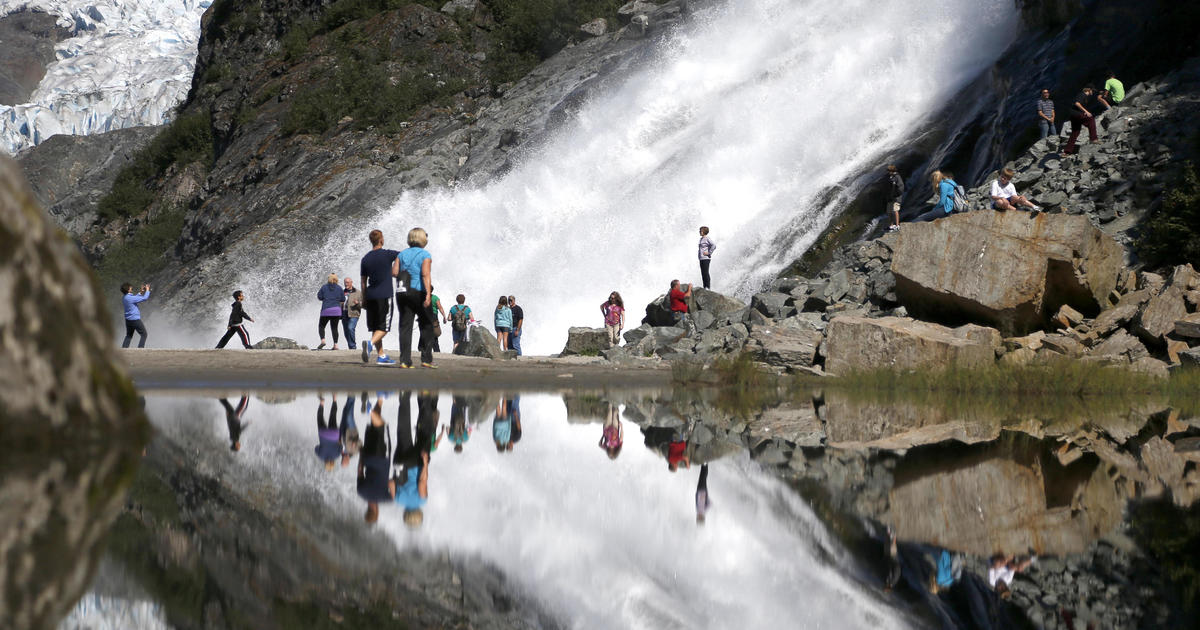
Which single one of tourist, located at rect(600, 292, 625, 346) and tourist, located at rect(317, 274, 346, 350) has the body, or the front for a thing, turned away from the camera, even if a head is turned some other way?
tourist, located at rect(317, 274, 346, 350)

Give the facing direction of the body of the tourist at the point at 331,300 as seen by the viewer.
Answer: away from the camera

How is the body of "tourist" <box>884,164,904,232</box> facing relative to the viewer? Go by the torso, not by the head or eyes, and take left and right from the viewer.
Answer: facing to the left of the viewer

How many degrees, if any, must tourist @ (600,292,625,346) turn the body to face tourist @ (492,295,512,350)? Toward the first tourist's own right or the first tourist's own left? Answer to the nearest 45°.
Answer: approximately 90° to the first tourist's own right

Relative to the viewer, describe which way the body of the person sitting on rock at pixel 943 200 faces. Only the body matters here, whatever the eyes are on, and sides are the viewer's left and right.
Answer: facing to the left of the viewer

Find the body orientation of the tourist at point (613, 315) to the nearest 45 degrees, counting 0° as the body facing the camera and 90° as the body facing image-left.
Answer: approximately 0°

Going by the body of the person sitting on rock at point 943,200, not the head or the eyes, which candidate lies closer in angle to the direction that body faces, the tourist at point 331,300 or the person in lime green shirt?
the tourist

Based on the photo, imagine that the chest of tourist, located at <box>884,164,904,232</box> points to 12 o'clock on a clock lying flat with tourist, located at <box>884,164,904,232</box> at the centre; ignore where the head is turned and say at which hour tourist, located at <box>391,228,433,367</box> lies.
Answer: tourist, located at <box>391,228,433,367</box> is roughly at 10 o'clock from tourist, located at <box>884,164,904,232</box>.

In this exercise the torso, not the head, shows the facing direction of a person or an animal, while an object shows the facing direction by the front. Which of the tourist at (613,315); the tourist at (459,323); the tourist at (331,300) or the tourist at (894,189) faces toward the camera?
the tourist at (613,315)

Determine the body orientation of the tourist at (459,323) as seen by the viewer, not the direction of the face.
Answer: away from the camera

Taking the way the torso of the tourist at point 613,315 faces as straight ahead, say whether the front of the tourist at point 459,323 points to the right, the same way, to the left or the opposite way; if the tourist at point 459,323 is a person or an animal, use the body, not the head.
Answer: the opposite way
